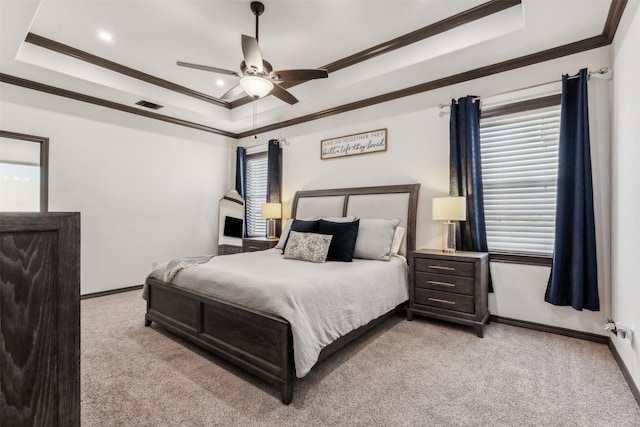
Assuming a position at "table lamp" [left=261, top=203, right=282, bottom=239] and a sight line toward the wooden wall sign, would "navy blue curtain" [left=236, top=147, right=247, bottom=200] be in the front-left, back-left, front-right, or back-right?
back-left

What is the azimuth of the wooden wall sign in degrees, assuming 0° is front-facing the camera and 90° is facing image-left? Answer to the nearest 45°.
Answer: approximately 45°

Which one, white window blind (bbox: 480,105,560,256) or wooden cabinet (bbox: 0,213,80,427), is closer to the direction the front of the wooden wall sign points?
the wooden cabinet

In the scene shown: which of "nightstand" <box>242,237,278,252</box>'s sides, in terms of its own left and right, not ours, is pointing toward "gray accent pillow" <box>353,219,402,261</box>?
left

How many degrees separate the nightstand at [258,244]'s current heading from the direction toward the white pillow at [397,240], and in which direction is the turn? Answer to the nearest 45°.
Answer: approximately 90° to its left

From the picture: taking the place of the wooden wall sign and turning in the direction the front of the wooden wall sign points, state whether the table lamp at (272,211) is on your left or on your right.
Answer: on your right

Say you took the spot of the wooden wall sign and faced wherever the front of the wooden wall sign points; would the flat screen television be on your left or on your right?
on your right

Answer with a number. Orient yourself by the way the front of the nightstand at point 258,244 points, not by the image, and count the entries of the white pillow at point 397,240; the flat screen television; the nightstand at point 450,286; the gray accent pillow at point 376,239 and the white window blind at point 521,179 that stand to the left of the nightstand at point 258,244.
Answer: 4

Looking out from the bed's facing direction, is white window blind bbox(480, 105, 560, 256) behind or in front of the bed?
behind

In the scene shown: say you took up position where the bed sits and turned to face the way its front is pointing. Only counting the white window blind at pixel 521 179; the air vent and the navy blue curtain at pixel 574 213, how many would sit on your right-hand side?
1

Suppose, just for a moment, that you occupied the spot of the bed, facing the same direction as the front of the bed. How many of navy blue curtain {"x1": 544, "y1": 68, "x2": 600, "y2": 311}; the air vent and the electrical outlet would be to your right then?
1

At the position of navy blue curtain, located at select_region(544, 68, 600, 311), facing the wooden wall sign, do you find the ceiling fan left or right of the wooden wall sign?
left
